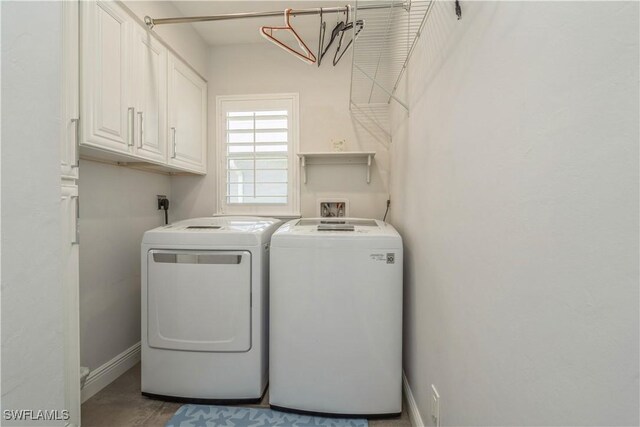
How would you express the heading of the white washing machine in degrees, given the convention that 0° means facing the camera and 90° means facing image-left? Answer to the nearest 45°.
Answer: approximately 0°

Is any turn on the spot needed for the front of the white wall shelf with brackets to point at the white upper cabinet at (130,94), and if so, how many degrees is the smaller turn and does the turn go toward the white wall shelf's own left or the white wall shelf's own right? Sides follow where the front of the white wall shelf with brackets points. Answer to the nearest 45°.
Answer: approximately 45° to the white wall shelf's own right

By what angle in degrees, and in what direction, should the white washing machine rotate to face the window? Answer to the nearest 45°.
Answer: approximately 135° to its right

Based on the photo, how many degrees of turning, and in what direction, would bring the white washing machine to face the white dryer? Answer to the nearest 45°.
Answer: approximately 90° to its right

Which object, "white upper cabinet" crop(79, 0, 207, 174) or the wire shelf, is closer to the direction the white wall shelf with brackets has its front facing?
the wire shelf

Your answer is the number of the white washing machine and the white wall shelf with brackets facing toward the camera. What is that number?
2

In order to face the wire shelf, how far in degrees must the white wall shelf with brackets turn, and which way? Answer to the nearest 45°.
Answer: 0° — it already faces it

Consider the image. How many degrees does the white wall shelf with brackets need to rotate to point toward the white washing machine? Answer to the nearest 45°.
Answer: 0° — it already faces it

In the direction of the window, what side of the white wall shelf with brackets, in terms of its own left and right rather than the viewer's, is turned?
right
